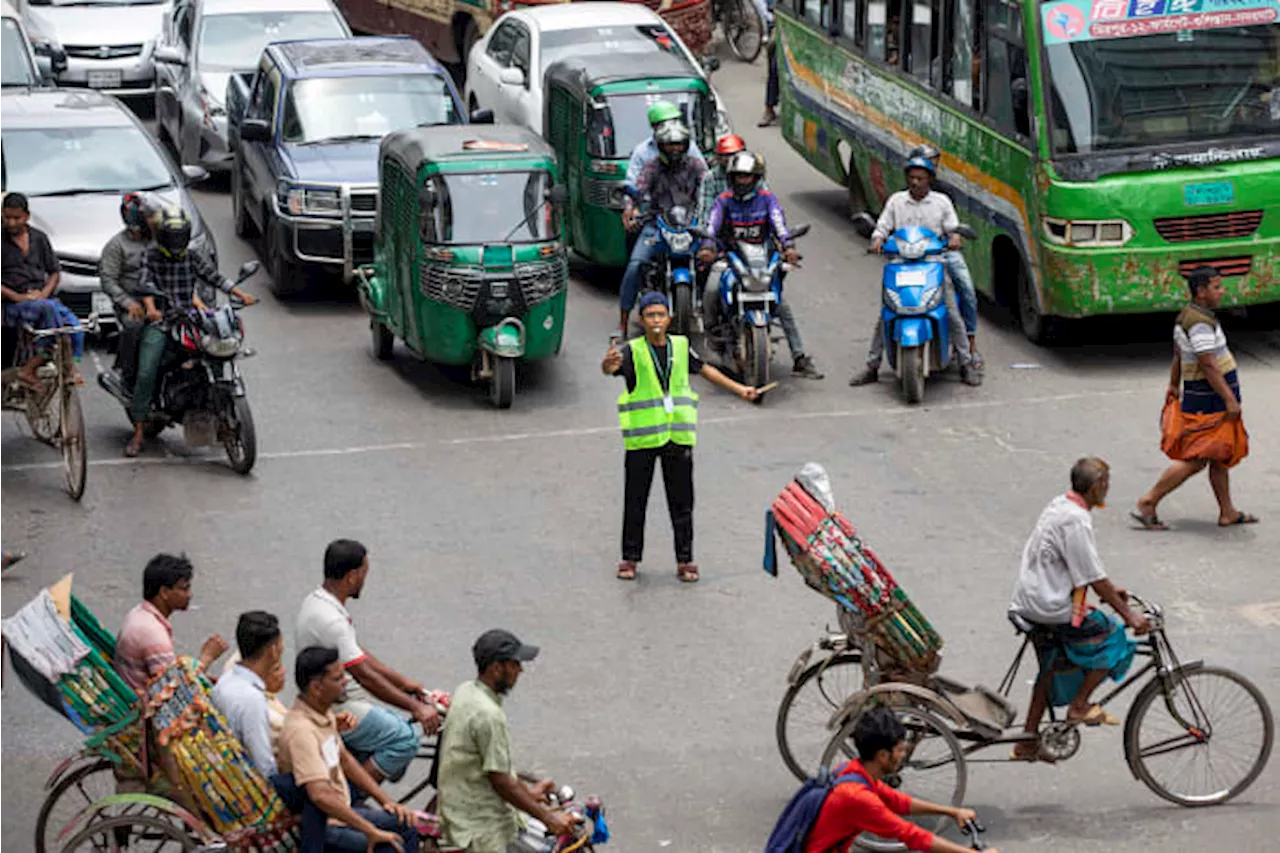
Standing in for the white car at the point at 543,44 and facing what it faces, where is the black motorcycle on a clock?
The black motorcycle is roughly at 2 o'clock from the white car.

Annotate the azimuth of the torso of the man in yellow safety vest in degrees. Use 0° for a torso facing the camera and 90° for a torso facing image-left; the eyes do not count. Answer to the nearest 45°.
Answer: approximately 0°

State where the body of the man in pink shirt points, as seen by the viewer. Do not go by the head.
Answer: to the viewer's right

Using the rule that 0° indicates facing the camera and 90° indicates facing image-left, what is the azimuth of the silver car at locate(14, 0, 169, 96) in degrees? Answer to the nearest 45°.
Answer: approximately 0°

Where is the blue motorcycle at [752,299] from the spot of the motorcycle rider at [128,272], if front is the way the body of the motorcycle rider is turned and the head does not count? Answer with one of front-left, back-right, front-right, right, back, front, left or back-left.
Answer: front-left

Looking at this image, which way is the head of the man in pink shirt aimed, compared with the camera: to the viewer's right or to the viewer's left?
to the viewer's right

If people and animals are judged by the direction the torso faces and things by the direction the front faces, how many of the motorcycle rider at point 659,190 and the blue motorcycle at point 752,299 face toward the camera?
2

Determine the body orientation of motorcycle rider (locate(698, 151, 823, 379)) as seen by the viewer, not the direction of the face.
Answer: toward the camera

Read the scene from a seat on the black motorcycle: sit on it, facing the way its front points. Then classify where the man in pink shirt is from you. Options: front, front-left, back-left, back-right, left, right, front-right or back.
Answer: front-right

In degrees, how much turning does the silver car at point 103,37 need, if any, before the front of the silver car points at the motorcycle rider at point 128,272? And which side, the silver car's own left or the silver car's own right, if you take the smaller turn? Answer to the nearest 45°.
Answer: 0° — it already faces them

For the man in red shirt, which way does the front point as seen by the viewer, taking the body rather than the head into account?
to the viewer's right

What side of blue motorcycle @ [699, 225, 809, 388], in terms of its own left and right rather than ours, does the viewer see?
front

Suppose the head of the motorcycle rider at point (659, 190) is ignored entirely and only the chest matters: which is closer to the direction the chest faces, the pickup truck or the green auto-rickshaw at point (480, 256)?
the green auto-rickshaw

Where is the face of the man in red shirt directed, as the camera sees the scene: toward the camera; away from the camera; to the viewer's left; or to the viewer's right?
to the viewer's right
